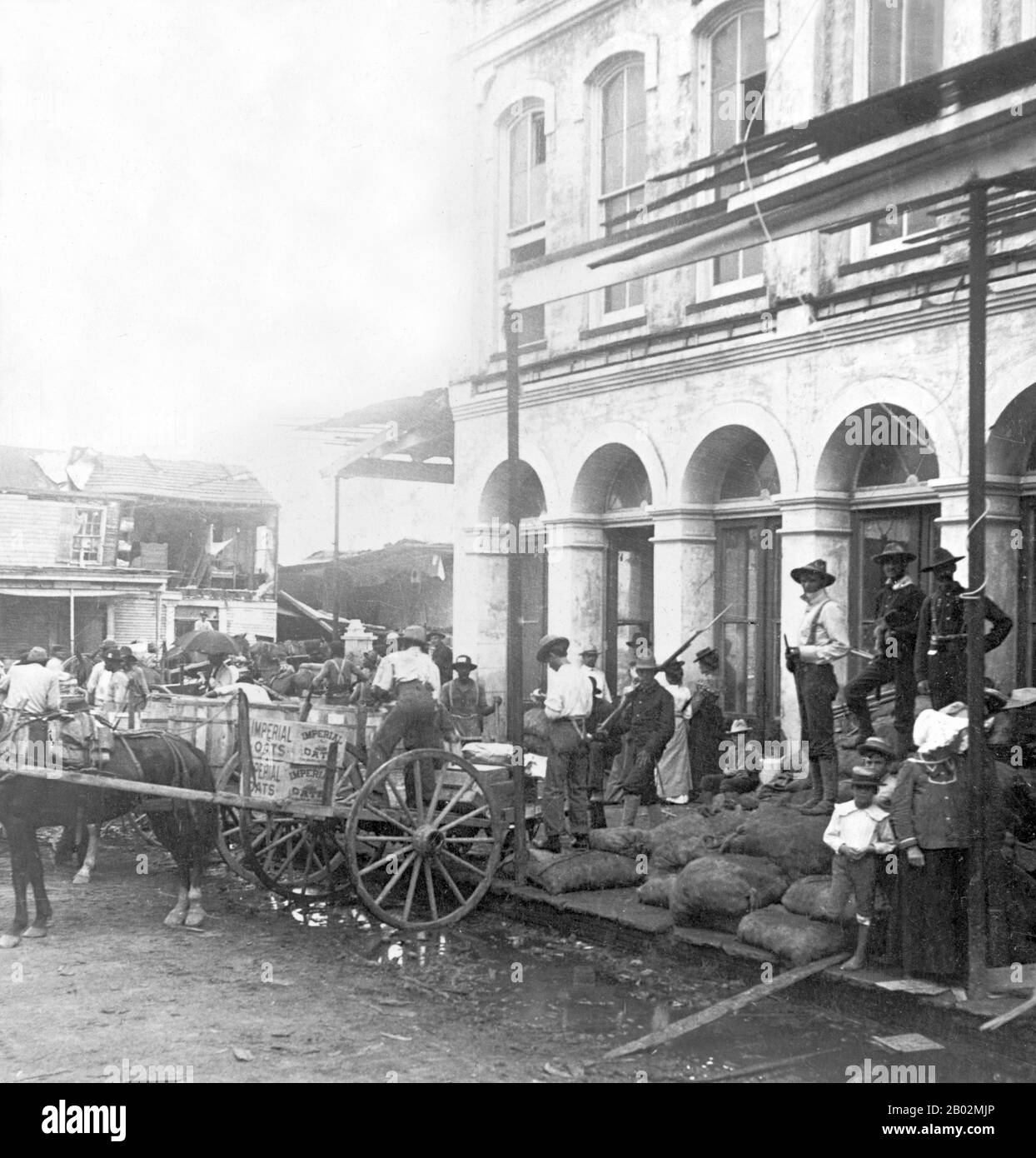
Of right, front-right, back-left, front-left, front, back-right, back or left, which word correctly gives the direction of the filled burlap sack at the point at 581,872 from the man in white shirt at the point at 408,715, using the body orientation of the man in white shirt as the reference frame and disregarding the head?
right

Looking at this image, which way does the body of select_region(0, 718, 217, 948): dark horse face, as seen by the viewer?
to the viewer's left

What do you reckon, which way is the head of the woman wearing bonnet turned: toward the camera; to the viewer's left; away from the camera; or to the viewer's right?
toward the camera

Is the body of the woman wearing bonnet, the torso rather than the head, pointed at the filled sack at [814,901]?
no

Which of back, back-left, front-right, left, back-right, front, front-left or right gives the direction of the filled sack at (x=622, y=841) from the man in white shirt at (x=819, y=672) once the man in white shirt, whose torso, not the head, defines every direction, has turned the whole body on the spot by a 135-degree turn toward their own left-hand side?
back-right

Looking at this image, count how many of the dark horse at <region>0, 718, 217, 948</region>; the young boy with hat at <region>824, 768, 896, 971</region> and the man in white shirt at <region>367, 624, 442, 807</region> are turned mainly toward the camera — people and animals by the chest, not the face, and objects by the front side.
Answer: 1

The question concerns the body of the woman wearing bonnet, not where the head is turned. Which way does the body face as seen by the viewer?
toward the camera

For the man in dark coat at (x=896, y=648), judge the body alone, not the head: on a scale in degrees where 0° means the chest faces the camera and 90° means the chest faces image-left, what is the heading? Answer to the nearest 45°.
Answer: approximately 45°

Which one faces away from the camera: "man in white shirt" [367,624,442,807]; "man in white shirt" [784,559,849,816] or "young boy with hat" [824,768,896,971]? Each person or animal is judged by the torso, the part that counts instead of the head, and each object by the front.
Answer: "man in white shirt" [367,624,442,807]

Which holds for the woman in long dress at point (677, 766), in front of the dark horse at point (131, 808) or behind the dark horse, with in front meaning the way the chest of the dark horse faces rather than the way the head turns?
behind

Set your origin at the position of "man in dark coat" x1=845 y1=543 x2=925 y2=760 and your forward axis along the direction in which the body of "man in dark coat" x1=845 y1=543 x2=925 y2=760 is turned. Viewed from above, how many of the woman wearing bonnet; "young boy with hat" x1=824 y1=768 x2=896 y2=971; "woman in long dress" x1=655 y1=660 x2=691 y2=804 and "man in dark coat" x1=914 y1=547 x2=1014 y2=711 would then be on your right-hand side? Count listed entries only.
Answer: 1

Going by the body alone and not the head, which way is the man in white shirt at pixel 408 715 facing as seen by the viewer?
away from the camera

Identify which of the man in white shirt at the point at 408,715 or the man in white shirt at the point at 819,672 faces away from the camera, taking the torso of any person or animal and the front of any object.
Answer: the man in white shirt at the point at 408,715

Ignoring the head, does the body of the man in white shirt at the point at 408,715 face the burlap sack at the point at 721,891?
no

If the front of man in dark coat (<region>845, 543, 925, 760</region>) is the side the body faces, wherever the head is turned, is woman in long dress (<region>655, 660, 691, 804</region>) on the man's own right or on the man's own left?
on the man's own right

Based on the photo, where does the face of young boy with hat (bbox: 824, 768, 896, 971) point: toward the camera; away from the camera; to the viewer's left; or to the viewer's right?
toward the camera

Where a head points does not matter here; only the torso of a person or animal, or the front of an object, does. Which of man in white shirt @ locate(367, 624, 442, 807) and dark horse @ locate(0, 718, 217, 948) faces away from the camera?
the man in white shirt

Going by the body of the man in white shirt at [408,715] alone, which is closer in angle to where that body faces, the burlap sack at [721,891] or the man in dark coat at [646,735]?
the man in dark coat
